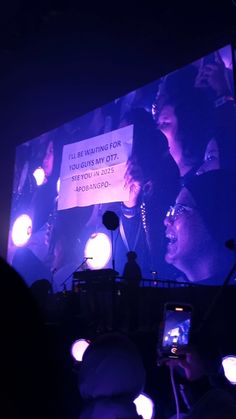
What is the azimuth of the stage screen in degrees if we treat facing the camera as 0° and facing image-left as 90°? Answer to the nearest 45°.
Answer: approximately 45°
